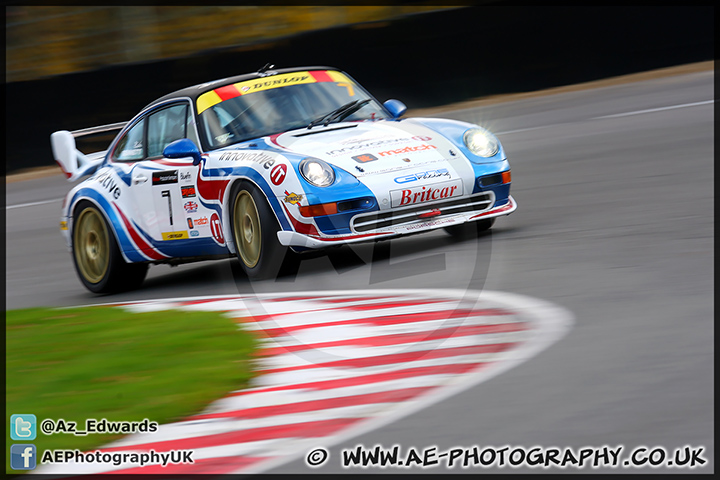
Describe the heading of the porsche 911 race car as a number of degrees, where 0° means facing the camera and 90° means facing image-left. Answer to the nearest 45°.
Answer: approximately 315°
